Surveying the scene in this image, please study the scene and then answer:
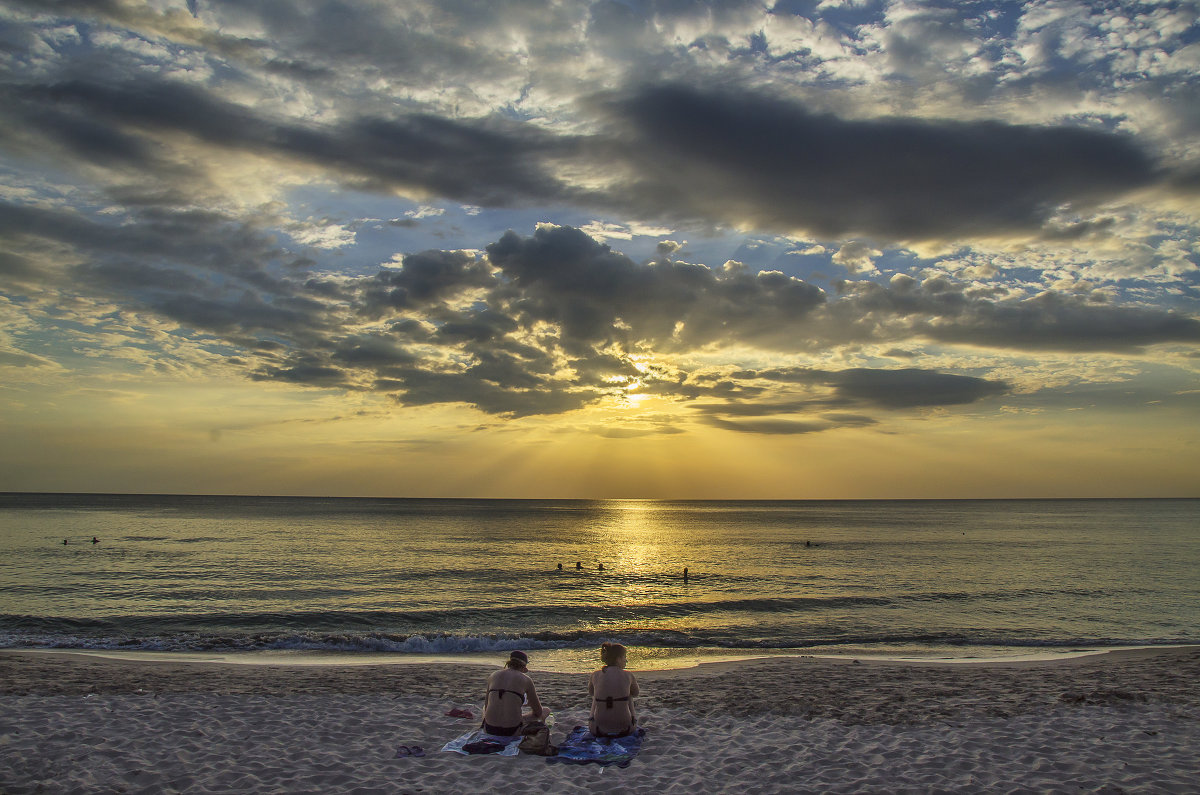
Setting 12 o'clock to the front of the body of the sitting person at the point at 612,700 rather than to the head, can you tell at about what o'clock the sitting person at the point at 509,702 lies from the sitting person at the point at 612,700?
the sitting person at the point at 509,702 is roughly at 9 o'clock from the sitting person at the point at 612,700.

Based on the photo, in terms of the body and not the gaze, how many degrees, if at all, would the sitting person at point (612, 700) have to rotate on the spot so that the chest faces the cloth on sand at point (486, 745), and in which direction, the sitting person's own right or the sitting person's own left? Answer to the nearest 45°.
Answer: approximately 90° to the sitting person's own left

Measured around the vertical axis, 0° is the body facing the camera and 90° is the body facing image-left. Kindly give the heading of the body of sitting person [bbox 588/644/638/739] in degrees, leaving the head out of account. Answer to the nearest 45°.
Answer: approximately 180°
